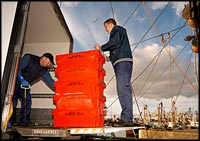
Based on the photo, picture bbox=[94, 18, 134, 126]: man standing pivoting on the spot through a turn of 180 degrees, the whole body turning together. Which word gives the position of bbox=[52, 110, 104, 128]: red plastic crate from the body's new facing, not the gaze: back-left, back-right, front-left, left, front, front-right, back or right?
back-right

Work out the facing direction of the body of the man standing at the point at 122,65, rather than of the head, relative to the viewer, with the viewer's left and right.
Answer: facing to the left of the viewer

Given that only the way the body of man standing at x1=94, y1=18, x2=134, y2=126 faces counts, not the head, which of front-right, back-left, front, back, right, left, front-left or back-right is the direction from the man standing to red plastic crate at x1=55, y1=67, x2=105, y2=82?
front-left

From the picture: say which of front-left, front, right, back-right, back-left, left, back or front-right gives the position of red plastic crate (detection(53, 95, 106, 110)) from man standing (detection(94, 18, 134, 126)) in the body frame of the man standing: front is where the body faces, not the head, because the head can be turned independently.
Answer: front-left
